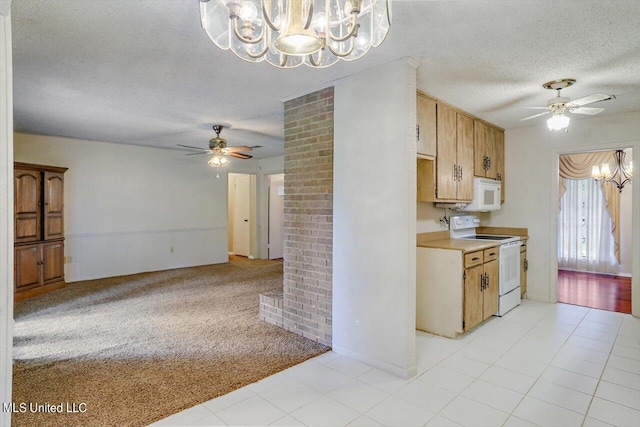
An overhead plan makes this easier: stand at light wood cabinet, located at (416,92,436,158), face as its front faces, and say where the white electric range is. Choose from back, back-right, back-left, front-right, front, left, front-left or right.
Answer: left

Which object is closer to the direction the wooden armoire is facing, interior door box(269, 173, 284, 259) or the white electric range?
the white electric range

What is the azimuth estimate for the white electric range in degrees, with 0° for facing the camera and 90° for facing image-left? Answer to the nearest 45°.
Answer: approximately 315°

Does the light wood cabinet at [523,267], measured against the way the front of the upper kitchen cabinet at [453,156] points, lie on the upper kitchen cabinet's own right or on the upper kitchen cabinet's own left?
on the upper kitchen cabinet's own left

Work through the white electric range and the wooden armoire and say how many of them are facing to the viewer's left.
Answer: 0

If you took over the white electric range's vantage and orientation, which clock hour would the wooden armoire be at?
The wooden armoire is roughly at 4 o'clock from the white electric range.

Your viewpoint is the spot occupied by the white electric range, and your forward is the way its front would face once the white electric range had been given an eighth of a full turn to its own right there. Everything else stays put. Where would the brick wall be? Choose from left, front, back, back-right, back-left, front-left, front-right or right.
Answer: front-right

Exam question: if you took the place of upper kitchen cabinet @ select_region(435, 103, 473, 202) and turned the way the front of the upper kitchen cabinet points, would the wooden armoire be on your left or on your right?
on your right
